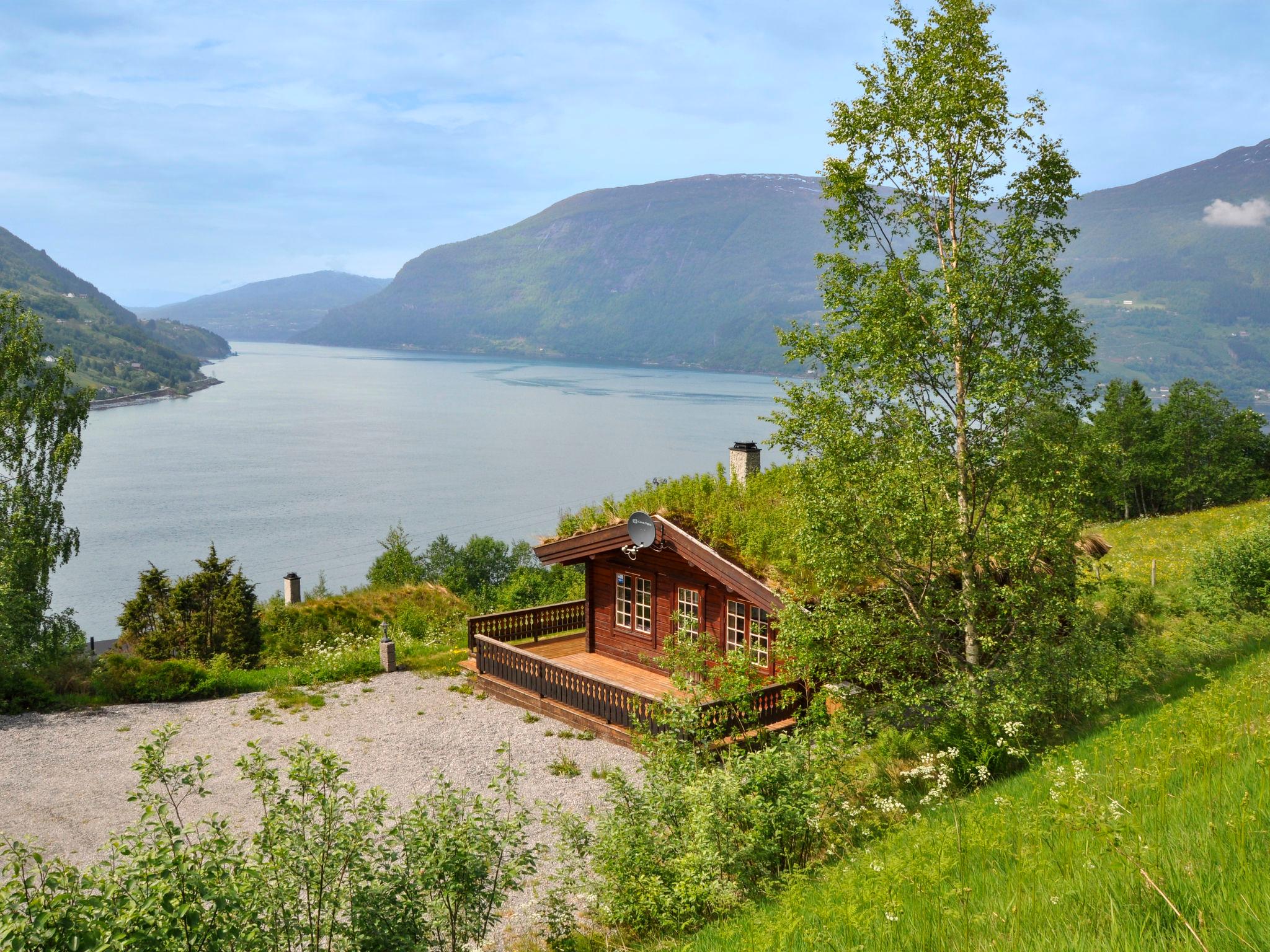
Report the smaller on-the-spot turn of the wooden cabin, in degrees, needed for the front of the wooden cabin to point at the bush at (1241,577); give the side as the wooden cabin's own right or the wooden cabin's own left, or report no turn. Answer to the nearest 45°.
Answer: approximately 135° to the wooden cabin's own left

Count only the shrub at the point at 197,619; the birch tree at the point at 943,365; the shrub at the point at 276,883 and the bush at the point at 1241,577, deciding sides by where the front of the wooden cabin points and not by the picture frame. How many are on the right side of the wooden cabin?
1

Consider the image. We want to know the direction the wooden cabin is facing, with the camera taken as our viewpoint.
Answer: facing the viewer and to the left of the viewer

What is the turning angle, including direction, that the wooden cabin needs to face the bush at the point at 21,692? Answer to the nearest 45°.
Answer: approximately 45° to its right

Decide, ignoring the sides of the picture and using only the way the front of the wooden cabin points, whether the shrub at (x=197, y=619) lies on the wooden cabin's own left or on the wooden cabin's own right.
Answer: on the wooden cabin's own right

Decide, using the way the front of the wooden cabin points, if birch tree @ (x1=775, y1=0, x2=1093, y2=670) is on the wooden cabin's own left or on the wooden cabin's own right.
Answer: on the wooden cabin's own left

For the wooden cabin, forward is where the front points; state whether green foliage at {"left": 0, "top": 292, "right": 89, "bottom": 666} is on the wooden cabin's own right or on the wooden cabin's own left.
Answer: on the wooden cabin's own right

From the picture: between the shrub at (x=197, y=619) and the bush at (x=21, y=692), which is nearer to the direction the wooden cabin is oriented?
the bush

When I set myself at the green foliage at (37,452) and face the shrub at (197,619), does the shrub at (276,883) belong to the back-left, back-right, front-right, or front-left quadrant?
front-right

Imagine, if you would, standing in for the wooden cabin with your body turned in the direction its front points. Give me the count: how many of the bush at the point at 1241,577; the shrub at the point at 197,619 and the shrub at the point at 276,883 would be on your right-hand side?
1

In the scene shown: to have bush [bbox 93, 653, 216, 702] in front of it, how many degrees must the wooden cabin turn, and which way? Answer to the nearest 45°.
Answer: approximately 45° to its right

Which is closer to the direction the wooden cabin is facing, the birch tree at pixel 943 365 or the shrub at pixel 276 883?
the shrub

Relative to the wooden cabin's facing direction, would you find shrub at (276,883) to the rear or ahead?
ahead
